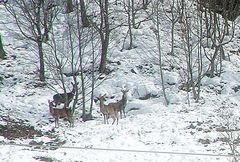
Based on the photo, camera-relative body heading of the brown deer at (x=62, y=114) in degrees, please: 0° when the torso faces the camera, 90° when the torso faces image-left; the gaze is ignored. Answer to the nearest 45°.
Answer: approximately 90°
